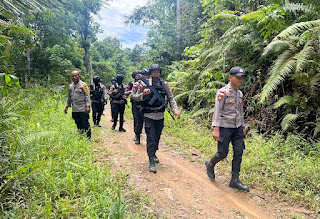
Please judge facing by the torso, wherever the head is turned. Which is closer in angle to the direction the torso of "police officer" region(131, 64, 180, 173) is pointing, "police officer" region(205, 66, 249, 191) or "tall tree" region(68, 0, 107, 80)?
the police officer

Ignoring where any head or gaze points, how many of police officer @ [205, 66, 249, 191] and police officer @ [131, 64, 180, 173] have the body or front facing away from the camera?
0

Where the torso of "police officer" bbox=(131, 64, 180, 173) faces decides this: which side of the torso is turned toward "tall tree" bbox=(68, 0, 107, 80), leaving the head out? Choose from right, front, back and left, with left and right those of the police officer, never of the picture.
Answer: back

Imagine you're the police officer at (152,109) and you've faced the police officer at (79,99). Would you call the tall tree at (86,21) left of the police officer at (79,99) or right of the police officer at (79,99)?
right

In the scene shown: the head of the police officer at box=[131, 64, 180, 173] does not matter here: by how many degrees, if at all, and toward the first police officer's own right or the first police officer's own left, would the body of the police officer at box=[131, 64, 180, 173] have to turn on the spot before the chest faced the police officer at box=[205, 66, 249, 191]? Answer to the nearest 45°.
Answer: approximately 45° to the first police officer's own left

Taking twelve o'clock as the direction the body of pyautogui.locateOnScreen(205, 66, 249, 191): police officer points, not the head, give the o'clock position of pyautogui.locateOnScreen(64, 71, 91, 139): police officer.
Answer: pyautogui.locateOnScreen(64, 71, 91, 139): police officer is roughly at 5 o'clock from pyautogui.locateOnScreen(205, 66, 249, 191): police officer.

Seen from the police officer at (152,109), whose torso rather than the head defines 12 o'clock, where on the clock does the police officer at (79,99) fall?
the police officer at (79,99) is roughly at 4 o'clock from the police officer at (152,109).

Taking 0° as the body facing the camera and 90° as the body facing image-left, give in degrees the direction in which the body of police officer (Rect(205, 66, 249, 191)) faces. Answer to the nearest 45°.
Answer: approximately 315°

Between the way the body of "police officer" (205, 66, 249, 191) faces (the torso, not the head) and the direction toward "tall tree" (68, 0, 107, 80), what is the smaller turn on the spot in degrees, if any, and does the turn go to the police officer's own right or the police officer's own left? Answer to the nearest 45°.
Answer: approximately 180°
